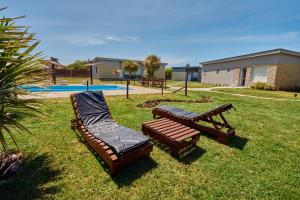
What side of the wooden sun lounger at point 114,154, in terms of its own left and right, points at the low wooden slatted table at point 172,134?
left

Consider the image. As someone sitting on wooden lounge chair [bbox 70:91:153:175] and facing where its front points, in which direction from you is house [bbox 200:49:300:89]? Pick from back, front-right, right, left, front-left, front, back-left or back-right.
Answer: left

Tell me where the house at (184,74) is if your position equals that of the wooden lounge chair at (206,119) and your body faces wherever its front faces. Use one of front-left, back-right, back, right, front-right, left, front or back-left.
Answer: front-right

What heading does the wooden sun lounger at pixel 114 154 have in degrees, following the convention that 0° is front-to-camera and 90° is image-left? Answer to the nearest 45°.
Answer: approximately 315°

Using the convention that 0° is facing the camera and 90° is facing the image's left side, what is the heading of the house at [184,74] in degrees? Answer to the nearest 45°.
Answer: approximately 0°

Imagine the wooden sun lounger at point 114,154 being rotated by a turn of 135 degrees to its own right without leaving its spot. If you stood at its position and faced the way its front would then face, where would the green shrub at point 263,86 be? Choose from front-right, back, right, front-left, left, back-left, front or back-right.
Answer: back-right

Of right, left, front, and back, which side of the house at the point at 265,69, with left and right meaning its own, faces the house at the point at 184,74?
right

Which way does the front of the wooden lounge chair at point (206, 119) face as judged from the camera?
facing away from the viewer and to the left of the viewer

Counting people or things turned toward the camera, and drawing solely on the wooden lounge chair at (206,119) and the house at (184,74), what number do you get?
1

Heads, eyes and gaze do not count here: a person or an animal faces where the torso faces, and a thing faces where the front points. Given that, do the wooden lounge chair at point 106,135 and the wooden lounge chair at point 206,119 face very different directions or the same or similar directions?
very different directions
